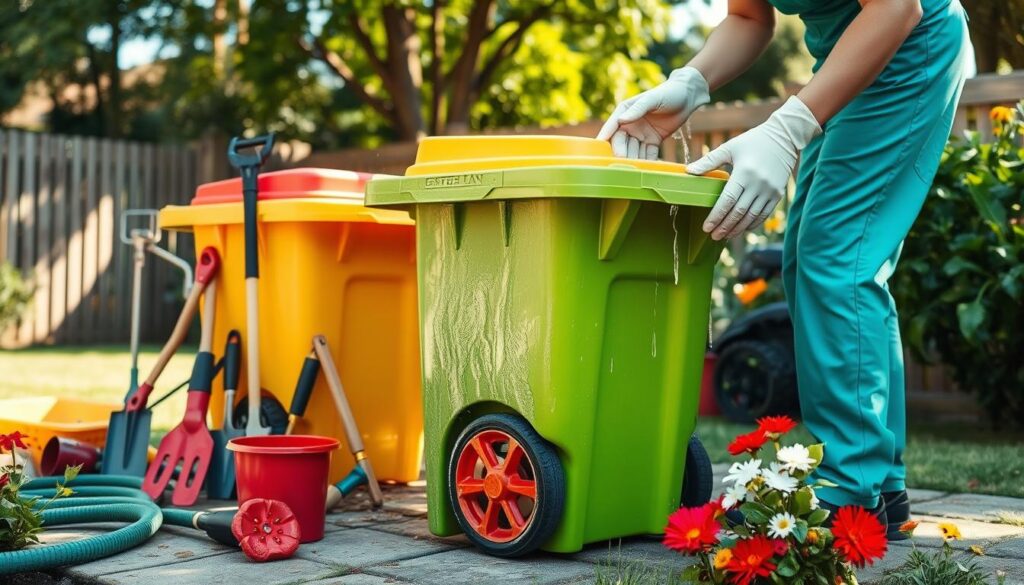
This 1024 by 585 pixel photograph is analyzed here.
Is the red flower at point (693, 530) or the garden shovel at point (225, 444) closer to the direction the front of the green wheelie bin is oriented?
the garden shovel

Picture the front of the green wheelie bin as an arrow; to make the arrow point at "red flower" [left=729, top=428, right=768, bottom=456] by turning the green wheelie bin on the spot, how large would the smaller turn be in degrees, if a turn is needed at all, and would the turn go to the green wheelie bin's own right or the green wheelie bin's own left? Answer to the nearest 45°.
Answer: approximately 180°

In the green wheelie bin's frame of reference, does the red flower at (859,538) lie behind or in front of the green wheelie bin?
behind

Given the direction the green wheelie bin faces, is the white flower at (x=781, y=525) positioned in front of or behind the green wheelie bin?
behind

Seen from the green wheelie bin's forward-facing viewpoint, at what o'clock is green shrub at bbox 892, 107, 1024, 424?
The green shrub is roughly at 3 o'clock from the green wheelie bin.

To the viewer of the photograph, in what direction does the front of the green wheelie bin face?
facing away from the viewer and to the left of the viewer

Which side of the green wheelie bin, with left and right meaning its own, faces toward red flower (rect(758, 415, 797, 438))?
back

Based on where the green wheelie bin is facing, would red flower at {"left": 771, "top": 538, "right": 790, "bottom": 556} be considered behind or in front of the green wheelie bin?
behind

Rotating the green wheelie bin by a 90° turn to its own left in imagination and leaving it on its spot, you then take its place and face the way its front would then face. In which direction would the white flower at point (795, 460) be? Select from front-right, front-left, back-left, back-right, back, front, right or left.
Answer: left

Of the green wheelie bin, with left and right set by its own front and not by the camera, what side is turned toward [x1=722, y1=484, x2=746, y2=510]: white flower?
back
